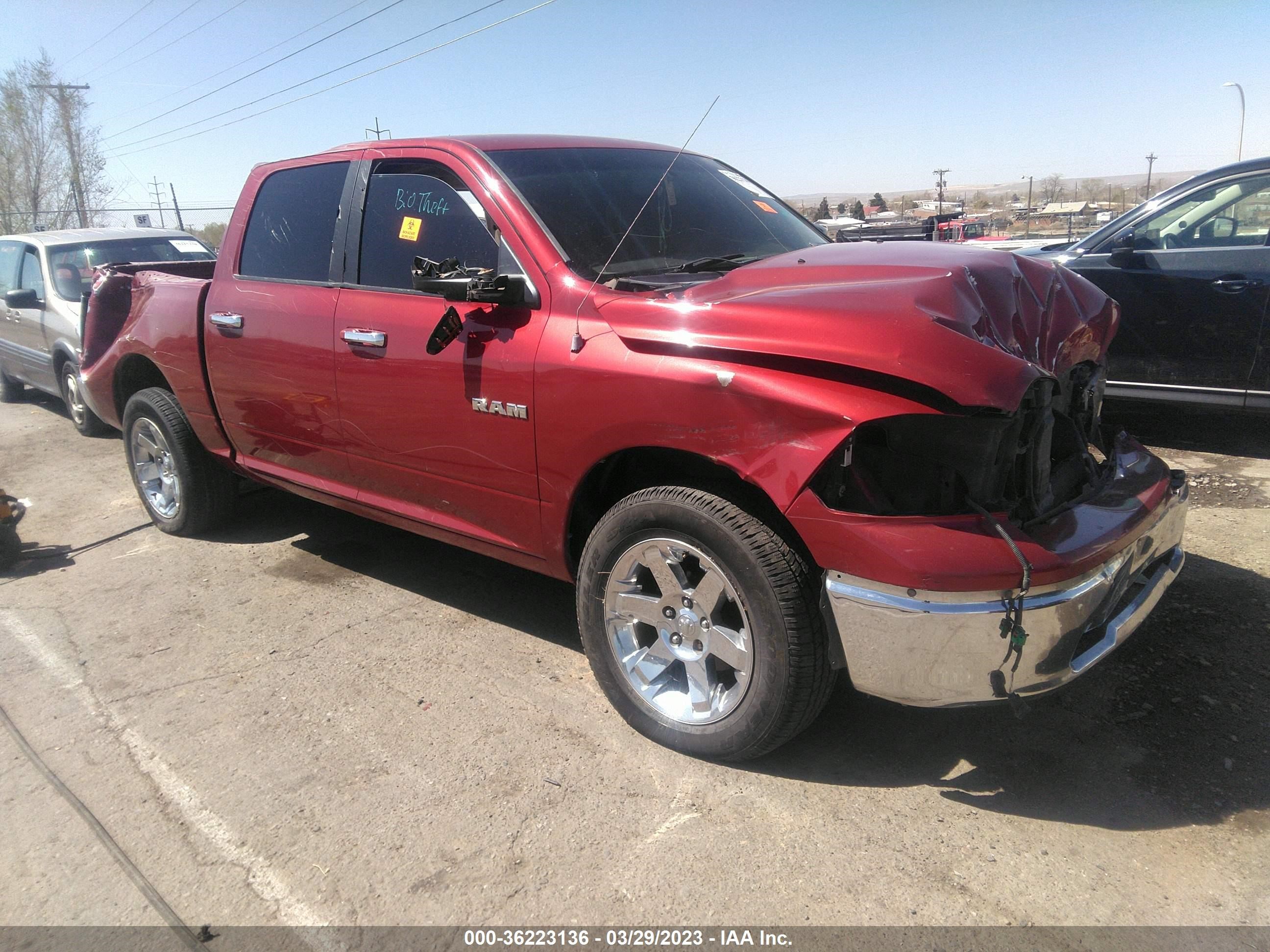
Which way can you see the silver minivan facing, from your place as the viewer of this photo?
facing the viewer and to the right of the viewer

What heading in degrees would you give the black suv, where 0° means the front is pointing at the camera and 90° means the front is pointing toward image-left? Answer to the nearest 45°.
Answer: approximately 90°

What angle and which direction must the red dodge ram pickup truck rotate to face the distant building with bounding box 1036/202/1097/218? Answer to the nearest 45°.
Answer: approximately 90° to its left

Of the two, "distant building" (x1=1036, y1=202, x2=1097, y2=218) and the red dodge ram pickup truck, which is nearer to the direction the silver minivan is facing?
the red dodge ram pickup truck

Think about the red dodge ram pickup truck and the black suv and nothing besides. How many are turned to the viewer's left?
1

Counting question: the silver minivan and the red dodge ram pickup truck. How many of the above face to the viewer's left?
0

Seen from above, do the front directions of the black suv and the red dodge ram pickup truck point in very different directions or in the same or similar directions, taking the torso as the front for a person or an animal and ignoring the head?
very different directions

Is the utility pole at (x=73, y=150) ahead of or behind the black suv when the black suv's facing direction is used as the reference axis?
ahead

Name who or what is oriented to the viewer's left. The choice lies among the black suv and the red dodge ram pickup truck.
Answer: the black suv

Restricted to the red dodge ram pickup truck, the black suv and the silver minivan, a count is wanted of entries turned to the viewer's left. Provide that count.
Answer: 1

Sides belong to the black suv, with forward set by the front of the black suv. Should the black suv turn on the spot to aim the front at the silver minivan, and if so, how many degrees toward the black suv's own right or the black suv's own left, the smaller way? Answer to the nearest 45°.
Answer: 0° — it already faces it

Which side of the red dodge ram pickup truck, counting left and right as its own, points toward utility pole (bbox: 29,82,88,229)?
back

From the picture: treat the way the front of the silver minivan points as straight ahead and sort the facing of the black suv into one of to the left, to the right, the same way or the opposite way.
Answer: the opposite way
